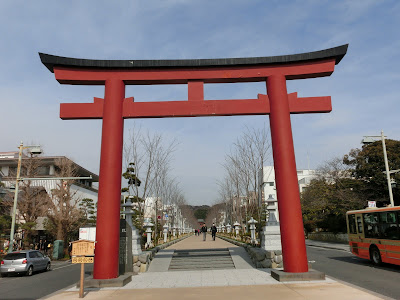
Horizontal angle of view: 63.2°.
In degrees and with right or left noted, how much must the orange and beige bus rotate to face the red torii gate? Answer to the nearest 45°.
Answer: approximately 90° to its right

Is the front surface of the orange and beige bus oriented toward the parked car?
no

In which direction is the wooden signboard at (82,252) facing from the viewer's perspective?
toward the camera

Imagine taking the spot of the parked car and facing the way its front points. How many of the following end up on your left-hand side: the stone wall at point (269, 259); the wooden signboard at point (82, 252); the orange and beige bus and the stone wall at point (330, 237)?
0

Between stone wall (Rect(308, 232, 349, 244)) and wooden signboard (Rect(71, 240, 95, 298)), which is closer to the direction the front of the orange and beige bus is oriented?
the wooden signboard

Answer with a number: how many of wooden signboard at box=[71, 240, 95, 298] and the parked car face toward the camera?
1

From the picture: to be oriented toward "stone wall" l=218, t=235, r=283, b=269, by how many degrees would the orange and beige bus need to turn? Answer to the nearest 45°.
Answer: approximately 90° to its right

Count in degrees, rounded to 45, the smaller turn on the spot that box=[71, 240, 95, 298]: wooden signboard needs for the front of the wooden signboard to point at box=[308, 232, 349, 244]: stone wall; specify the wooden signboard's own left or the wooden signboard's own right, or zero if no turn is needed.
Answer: approximately 135° to the wooden signboard's own left

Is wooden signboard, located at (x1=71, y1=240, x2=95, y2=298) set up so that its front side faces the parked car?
no

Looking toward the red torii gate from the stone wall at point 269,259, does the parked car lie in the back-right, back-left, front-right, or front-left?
front-right

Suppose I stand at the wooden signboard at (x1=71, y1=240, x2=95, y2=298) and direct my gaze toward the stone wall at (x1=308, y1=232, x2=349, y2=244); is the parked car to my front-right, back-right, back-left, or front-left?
front-left

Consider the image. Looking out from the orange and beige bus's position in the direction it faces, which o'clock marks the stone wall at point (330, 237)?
The stone wall is roughly at 7 o'clock from the orange and beige bus.

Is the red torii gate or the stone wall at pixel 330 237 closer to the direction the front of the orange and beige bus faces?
the red torii gate

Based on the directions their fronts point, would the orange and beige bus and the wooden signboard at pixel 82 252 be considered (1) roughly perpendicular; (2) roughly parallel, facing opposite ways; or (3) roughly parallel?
roughly parallel

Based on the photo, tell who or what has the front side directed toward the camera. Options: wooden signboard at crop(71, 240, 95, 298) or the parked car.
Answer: the wooden signboard
